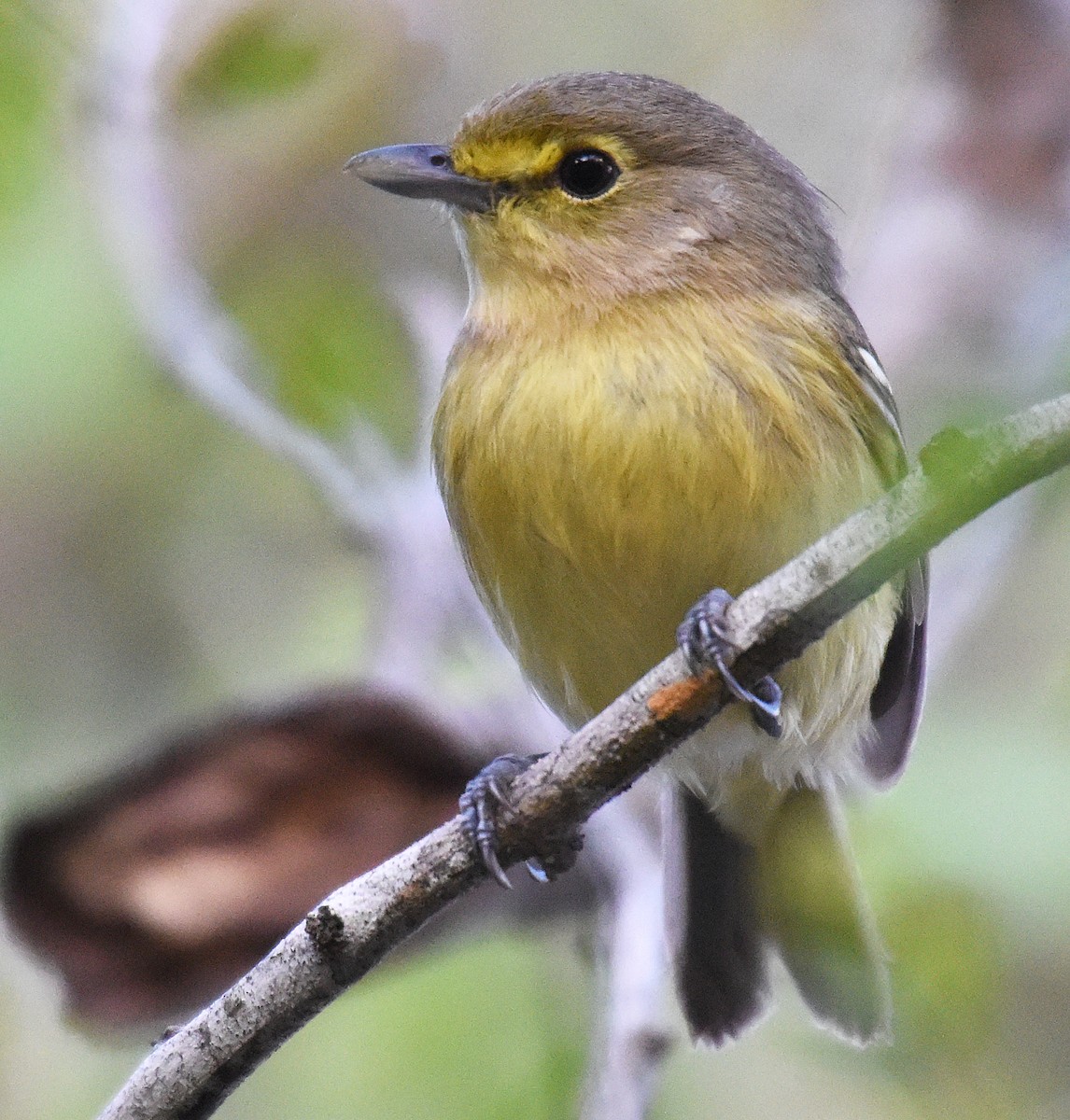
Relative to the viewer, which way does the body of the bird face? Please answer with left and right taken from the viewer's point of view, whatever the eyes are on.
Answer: facing the viewer and to the left of the viewer
